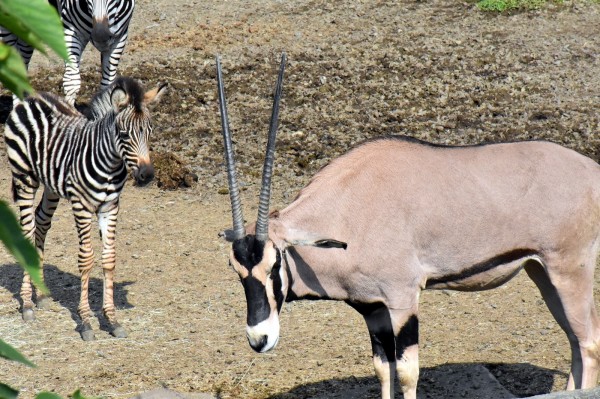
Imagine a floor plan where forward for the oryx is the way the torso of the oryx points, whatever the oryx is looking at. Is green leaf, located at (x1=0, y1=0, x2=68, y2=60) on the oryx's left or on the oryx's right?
on the oryx's left

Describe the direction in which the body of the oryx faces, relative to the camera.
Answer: to the viewer's left

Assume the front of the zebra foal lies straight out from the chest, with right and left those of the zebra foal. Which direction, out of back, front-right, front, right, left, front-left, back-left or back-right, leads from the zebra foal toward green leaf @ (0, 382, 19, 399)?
front-right

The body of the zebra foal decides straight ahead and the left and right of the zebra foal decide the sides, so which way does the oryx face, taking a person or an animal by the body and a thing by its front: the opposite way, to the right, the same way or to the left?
the opposite way

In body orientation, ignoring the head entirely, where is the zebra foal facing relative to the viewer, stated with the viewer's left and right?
facing the viewer and to the right of the viewer

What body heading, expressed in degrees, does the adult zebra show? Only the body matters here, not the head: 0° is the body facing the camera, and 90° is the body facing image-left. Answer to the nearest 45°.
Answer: approximately 315°

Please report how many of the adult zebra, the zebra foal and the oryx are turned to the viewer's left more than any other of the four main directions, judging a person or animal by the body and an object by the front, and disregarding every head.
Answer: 1

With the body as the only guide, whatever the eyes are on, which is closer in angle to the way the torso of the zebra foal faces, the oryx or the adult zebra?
the oryx

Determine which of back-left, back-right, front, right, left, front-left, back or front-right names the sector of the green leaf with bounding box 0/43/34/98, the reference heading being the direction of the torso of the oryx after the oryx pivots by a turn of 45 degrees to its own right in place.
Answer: back-left

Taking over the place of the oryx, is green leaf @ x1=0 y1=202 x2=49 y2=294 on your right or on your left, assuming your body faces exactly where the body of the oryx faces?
on your left

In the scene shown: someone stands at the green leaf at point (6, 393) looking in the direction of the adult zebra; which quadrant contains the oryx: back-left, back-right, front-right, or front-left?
front-right

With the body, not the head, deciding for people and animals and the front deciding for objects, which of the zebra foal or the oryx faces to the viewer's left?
the oryx

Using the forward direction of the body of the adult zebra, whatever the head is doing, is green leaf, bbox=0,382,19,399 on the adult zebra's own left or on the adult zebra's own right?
on the adult zebra's own right

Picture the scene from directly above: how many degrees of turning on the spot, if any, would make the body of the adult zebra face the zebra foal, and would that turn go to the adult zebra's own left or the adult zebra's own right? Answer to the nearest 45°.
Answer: approximately 45° to the adult zebra's own right

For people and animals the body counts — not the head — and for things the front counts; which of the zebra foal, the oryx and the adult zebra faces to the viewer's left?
the oryx
